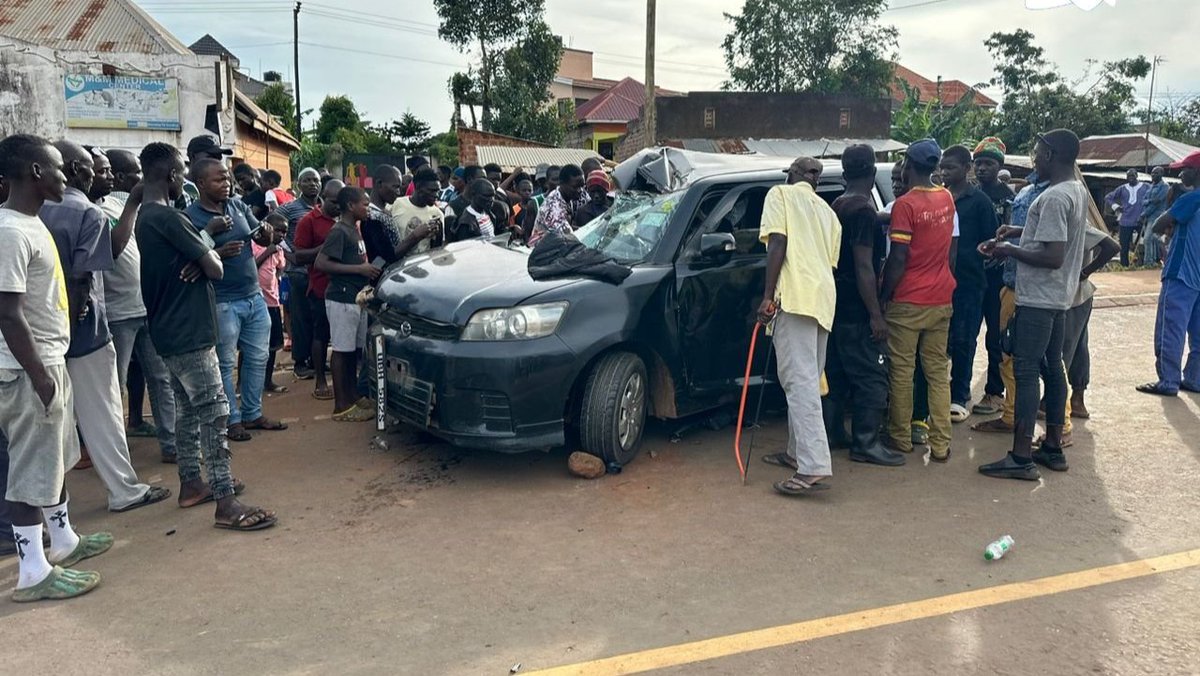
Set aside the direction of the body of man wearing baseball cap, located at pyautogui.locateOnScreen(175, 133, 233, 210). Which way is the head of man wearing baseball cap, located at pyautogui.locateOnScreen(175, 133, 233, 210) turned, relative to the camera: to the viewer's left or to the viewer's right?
to the viewer's right

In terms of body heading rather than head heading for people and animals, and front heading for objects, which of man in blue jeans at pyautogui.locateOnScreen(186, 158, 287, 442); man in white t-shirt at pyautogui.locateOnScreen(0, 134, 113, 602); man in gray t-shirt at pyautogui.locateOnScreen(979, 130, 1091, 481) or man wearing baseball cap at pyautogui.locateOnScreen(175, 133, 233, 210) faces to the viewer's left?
the man in gray t-shirt

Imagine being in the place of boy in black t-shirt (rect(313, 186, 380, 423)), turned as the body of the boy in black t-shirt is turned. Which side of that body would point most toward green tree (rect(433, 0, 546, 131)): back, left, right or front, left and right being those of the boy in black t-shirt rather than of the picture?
left

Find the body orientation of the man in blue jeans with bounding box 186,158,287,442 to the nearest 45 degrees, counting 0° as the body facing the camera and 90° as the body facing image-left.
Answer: approximately 315°

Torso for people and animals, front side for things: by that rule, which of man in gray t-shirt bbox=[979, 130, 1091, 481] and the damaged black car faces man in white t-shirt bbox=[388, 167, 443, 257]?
the man in gray t-shirt

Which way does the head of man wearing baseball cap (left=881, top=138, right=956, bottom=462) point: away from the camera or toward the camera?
away from the camera

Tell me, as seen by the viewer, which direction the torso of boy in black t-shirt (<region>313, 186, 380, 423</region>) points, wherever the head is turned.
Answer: to the viewer's right

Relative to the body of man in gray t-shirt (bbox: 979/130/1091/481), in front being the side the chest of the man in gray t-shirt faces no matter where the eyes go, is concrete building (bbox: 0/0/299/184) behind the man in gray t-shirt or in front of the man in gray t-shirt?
in front

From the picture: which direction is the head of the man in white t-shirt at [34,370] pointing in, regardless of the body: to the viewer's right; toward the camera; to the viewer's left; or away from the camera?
to the viewer's right

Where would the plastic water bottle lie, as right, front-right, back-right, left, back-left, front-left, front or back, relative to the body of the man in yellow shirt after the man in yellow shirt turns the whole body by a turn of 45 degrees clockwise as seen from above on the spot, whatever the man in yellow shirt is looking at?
back-right

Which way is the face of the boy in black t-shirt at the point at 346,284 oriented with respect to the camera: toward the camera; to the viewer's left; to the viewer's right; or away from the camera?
to the viewer's right

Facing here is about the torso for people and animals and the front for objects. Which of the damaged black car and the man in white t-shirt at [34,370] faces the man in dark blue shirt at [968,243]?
the man in white t-shirt

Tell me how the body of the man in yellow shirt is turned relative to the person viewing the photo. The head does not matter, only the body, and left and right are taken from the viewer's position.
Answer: facing away from the viewer and to the left of the viewer

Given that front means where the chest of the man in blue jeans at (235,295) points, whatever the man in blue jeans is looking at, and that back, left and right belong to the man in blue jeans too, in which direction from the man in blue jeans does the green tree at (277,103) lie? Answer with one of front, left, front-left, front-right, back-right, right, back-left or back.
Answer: back-left

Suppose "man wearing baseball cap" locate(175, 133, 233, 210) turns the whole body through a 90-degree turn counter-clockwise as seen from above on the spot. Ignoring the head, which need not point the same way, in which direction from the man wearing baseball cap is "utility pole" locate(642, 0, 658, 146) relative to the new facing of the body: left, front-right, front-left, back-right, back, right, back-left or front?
front-right

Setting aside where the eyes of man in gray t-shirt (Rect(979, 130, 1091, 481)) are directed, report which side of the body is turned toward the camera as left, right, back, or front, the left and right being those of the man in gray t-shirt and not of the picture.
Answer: left
